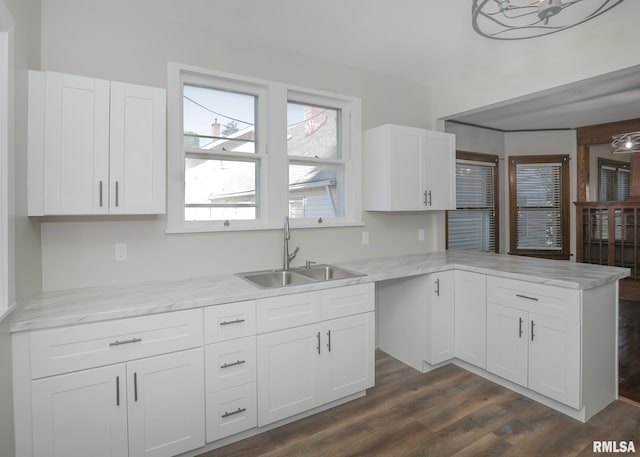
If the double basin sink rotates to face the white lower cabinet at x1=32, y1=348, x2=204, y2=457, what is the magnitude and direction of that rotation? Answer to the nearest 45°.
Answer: approximately 90° to its right

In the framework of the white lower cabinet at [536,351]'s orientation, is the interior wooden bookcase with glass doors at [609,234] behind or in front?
behind

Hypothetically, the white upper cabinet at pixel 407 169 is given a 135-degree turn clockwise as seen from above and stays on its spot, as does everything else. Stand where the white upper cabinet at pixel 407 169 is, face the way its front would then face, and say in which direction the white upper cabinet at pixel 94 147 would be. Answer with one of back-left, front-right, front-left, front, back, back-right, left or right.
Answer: front-left

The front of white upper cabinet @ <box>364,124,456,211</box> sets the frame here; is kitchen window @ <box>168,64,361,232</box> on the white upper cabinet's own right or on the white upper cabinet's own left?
on the white upper cabinet's own right

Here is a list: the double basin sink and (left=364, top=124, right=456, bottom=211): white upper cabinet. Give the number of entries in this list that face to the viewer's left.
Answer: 0

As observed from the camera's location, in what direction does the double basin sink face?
facing the viewer and to the right of the viewer

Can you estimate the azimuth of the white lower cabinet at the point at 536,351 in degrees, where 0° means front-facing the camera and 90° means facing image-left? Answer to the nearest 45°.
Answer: approximately 45°

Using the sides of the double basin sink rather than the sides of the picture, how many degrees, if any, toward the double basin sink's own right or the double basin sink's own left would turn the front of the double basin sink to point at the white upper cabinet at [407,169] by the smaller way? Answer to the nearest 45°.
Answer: approximately 90° to the double basin sink's own left

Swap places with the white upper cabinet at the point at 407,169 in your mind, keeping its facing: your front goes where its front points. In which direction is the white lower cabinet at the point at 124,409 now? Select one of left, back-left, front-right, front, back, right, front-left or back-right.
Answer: right

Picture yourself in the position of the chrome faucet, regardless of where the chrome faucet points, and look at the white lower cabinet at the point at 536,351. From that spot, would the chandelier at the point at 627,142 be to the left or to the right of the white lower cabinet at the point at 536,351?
left
